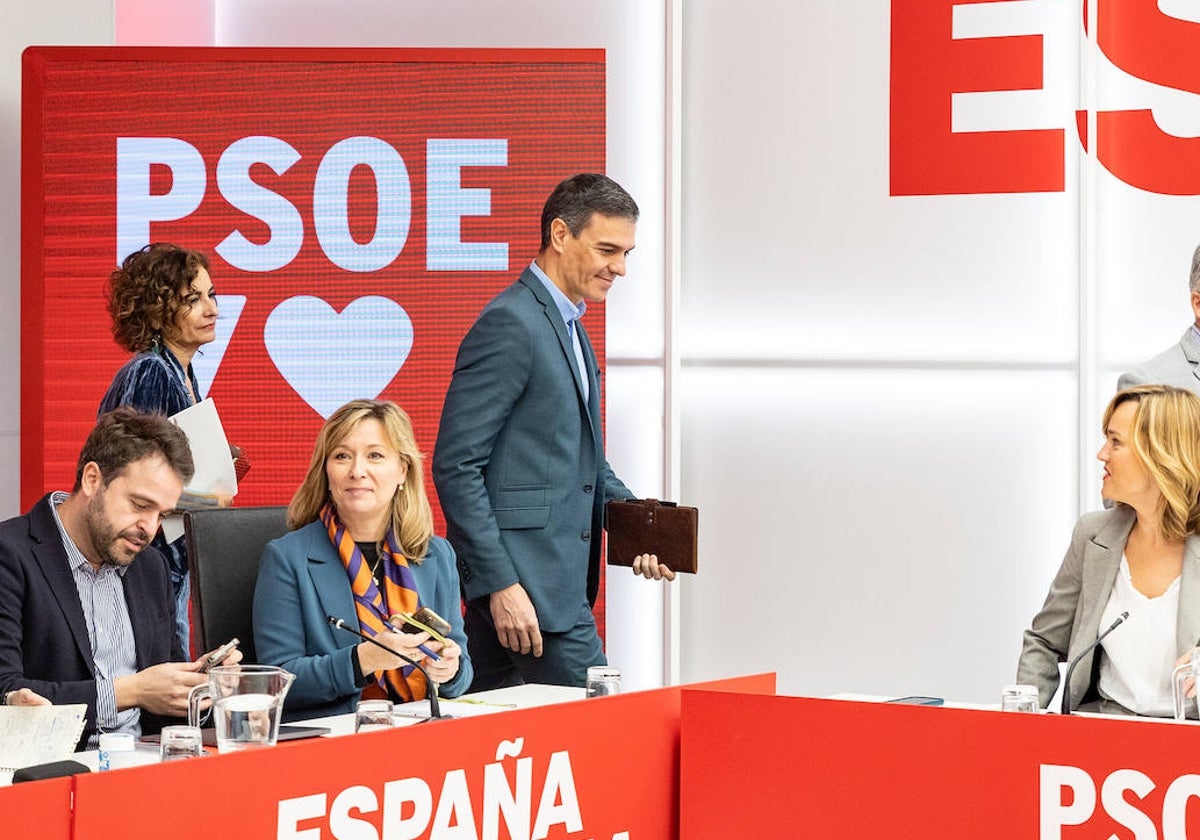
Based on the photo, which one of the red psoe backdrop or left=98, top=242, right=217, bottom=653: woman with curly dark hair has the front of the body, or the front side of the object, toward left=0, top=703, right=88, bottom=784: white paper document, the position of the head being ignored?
the red psoe backdrop

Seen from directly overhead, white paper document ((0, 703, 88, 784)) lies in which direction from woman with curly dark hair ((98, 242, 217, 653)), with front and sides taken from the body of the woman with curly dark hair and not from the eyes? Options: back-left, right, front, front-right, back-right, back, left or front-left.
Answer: right

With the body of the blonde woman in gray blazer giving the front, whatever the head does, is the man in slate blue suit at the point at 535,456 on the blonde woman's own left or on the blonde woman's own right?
on the blonde woman's own right

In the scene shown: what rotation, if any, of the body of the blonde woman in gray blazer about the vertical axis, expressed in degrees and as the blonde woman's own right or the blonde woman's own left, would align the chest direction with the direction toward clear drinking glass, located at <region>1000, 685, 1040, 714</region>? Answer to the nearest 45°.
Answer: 0° — they already face it

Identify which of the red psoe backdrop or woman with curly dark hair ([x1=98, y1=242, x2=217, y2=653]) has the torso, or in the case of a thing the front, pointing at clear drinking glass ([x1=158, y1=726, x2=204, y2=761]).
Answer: the red psoe backdrop

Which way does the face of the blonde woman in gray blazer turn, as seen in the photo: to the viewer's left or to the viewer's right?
to the viewer's left

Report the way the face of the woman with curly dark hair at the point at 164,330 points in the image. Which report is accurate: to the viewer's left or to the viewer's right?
to the viewer's right

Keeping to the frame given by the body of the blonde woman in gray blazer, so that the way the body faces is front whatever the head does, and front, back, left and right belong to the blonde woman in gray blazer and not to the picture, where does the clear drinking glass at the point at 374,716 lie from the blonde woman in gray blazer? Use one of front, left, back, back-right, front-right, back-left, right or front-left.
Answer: front-right

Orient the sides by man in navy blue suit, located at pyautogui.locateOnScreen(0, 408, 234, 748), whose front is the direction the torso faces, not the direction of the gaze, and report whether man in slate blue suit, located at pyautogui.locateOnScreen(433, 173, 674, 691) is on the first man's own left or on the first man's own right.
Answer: on the first man's own left

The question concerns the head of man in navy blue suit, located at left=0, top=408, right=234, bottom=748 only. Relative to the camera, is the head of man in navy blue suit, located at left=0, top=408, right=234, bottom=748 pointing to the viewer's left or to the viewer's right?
to the viewer's right

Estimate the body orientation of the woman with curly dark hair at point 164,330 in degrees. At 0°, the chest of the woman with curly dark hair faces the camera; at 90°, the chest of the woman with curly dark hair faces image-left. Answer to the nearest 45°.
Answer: approximately 270°
